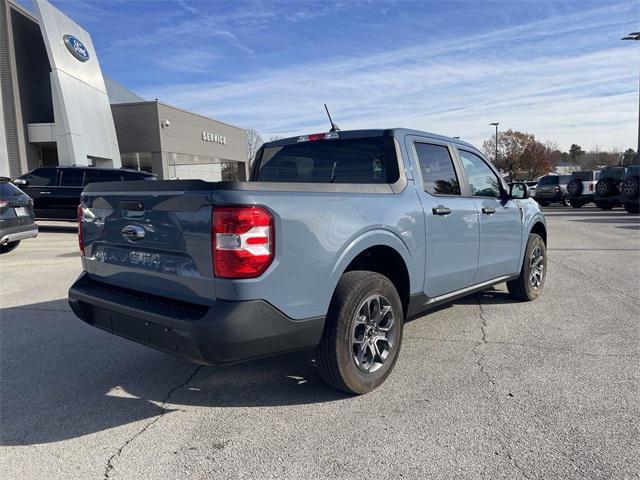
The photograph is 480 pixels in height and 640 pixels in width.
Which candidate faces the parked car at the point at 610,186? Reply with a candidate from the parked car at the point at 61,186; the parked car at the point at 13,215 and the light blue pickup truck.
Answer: the light blue pickup truck

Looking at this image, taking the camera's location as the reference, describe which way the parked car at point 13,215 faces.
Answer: facing away from the viewer and to the left of the viewer

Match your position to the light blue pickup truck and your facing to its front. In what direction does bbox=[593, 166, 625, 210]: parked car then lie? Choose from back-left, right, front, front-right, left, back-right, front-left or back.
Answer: front

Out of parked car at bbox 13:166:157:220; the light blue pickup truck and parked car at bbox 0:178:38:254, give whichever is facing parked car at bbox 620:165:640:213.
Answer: the light blue pickup truck

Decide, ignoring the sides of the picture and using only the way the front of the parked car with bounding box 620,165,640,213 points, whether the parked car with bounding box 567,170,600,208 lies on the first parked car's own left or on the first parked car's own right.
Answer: on the first parked car's own left

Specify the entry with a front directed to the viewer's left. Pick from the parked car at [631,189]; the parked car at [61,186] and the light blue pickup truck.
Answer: the parked car at [61,186]

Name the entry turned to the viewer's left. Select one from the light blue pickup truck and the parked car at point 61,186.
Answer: the parked car

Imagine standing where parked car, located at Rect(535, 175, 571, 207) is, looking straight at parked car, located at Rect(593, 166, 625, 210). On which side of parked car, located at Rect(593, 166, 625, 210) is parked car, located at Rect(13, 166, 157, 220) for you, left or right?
right

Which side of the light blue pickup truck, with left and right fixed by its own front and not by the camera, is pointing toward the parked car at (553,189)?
front

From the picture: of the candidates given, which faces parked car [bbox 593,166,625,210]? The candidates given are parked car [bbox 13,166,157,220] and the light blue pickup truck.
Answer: the light blue pickup truck

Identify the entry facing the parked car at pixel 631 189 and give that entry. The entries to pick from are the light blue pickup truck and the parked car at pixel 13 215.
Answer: the light blue pickup truck

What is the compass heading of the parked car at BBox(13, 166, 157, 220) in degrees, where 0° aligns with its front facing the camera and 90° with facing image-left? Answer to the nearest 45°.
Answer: approximately 90°

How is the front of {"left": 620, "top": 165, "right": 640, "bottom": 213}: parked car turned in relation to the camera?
facing away from the viewer and to the right of the viewer
